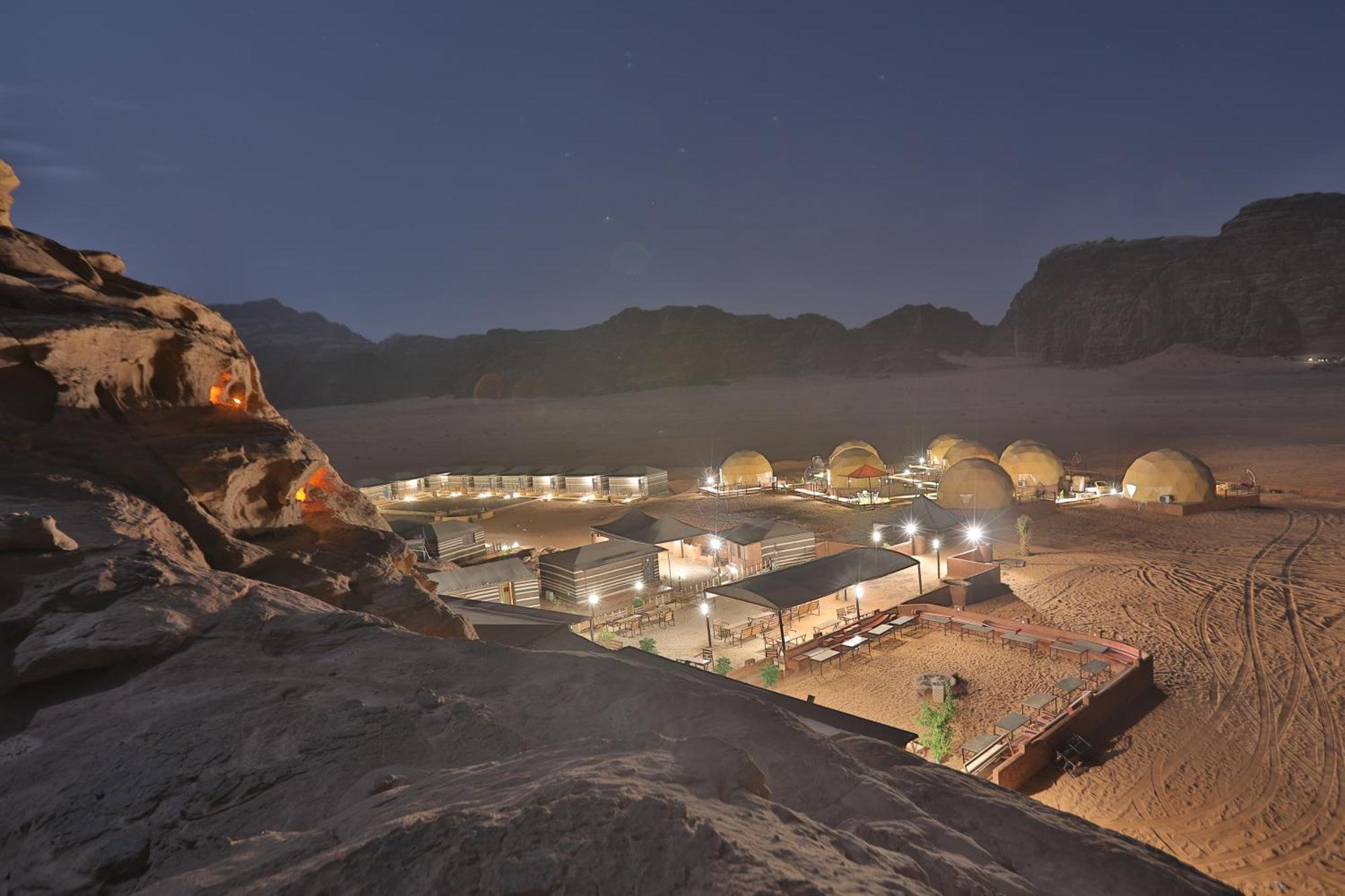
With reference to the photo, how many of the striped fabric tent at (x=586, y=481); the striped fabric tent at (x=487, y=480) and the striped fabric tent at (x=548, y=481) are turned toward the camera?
3

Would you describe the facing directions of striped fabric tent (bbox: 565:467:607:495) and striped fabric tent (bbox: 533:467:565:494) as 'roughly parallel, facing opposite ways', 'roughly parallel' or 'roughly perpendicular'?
roughly parallel

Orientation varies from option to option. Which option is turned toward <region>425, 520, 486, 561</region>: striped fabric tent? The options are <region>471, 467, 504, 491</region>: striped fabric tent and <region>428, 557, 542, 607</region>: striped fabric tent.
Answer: <region>471, 467, 504, 491</region>: striped fabric tent

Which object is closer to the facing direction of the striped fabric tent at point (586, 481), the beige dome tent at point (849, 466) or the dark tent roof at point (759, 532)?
the dark tent roof

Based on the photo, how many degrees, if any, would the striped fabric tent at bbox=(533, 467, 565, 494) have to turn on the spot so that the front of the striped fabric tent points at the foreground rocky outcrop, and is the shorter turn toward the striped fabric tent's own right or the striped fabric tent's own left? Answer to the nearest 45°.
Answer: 0° — it already faces it

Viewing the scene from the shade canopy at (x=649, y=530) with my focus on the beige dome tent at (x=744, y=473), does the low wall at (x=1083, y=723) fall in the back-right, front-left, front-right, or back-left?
back-right

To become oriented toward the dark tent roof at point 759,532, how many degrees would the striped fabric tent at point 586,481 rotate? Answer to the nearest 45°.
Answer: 0° — it already faces it

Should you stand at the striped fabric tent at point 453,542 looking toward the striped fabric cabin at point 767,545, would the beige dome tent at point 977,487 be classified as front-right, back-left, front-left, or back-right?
front-left

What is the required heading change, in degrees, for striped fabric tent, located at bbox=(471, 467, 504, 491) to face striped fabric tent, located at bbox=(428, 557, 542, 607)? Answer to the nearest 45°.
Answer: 0° — it already faces it

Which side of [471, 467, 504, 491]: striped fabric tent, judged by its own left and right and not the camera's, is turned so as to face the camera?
front

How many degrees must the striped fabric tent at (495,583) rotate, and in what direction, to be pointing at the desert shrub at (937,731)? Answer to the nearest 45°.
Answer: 0° — it already faces it

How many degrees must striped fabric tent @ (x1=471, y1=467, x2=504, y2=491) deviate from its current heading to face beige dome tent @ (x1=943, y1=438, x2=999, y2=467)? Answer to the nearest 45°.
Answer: approximately 45° to its left

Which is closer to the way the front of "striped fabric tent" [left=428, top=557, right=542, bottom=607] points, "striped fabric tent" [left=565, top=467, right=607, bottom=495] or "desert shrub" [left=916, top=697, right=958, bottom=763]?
the desert shrub

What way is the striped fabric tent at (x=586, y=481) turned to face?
toward the camera

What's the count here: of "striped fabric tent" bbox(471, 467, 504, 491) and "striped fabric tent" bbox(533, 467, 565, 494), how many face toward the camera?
2

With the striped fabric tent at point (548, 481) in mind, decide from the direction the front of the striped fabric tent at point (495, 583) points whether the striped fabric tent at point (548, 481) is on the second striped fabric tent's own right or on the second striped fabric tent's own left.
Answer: on the second striped fabric tent's own left

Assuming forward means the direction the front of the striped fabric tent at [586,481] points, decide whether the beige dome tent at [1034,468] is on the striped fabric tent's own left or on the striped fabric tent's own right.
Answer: on the striped fabric tent's own left

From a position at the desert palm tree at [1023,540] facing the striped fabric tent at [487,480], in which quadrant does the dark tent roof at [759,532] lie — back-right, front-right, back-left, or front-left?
front-left

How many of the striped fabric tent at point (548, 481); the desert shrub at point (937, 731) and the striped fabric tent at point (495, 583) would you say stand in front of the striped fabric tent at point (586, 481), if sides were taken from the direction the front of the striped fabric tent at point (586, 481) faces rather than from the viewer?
2

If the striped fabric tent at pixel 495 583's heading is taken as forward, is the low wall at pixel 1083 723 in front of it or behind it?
in front

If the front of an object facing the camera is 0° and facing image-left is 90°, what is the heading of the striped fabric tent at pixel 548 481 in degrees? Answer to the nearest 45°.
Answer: approximately 0°

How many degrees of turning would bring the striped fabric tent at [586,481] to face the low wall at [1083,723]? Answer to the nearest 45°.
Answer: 0° — it already faces it
